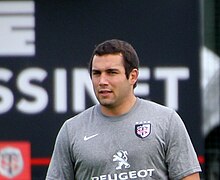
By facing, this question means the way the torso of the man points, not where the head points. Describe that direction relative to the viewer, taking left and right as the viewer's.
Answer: facing the viewer

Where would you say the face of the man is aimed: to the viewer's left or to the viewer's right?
to the viewer's left
